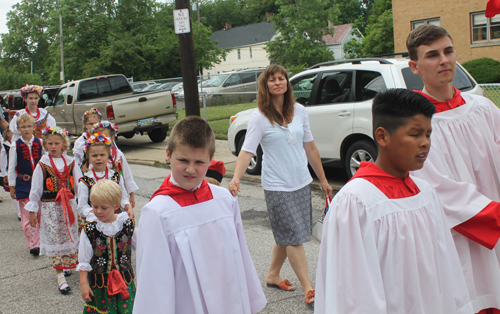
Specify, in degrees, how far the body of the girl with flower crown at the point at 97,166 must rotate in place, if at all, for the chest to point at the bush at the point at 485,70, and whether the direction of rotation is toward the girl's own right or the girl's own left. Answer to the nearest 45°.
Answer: approximately 135° to the girl's own left

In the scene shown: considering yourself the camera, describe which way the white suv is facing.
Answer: facing away from the viewer and to the left of the viewer

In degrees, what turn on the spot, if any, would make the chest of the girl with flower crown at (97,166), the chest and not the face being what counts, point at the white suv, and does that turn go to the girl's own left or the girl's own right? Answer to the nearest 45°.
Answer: approximately 135° to the girl's own left

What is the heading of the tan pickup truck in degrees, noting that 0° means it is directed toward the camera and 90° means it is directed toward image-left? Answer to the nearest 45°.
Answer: approximately 135°

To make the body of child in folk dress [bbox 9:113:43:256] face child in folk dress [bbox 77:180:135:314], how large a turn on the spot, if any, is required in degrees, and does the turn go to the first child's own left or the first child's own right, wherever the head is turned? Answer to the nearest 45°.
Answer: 0° — they already face them

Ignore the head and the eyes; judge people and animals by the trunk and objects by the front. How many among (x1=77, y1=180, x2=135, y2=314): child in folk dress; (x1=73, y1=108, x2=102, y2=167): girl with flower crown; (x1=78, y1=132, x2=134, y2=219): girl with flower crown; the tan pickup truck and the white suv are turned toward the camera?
3

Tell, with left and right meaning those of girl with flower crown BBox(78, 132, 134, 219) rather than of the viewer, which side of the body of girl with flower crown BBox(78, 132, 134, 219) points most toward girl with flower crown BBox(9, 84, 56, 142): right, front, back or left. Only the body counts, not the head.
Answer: back

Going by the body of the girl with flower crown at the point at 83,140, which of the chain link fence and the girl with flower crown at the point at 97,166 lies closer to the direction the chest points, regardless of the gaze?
the girl with flower crown

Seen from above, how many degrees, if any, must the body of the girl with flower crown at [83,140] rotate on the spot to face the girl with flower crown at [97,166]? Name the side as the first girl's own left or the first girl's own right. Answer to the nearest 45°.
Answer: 0° — they already face them
